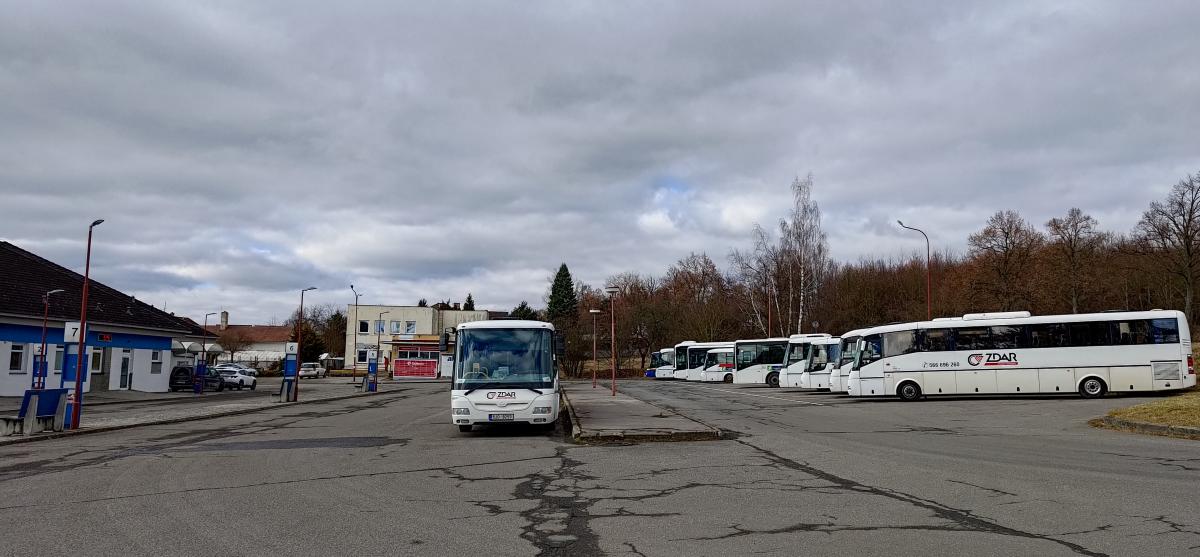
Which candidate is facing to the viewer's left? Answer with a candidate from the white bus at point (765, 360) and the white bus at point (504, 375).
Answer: the white bus at point (765, 360)

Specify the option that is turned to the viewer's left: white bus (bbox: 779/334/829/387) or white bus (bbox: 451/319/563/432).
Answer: white bus (bbox: 779/334/829/387)

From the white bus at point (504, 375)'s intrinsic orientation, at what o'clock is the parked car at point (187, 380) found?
The parked car is roughly at 5 o'clock from the white bus.

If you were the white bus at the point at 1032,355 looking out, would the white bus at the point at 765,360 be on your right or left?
on your right

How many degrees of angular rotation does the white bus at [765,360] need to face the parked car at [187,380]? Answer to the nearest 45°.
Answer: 0° — it already faces it

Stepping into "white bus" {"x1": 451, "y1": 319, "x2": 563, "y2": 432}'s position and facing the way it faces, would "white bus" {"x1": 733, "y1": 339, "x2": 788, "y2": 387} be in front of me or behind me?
behind

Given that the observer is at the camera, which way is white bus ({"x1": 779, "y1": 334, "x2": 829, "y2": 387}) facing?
facing to the left of the viewer

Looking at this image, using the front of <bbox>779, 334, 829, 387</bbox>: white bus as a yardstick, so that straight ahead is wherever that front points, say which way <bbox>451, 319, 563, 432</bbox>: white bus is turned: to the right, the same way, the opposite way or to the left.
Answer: to the left

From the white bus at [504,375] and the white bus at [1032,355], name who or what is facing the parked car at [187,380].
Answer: the white bus at [1032,355]

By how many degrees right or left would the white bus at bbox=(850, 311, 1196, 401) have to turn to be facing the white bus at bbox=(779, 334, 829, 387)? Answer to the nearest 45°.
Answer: approximately 45° to its right

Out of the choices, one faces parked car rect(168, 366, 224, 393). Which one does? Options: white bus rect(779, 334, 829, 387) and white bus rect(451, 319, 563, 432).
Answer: white bus rect(779, 334, 829, 387)

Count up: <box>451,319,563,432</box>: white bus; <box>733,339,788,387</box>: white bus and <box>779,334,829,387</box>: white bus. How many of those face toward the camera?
1

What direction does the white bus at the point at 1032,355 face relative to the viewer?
to the viewer's left
